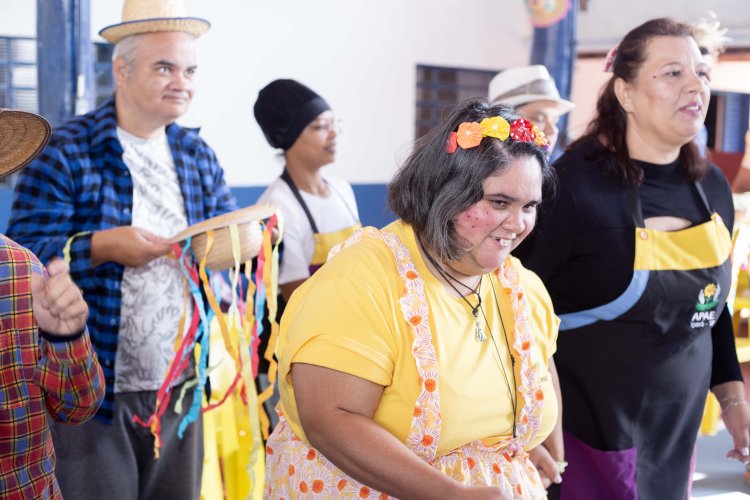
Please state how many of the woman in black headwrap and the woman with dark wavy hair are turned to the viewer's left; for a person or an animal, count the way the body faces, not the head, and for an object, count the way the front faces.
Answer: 0

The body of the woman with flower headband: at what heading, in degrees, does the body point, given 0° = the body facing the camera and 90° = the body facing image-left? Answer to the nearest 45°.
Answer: approximately 315°

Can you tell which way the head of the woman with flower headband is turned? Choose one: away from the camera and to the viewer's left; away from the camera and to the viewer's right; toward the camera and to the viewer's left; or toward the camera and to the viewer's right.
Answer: toward the camera and to the viewer's right

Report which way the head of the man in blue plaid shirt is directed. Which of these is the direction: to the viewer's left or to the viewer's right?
to the viewer's right

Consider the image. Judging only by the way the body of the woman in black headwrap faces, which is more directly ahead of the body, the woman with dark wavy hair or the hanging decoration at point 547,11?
the woman with dark wavy hair

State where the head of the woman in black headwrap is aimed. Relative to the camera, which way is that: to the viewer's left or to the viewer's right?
to the viewer's right
